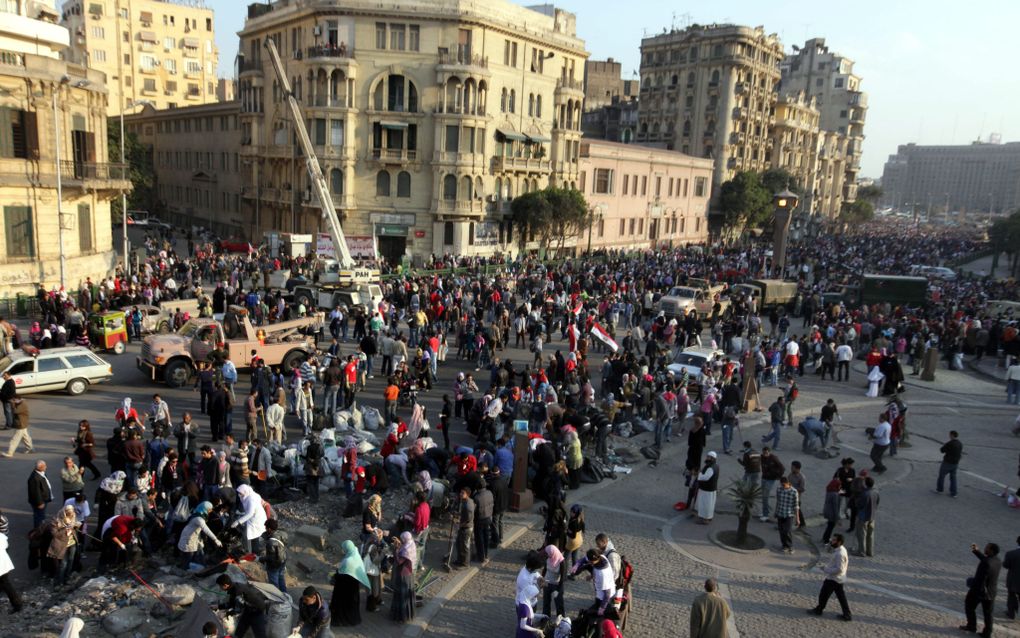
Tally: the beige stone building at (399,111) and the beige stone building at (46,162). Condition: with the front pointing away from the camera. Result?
0

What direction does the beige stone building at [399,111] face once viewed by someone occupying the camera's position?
facing the viewer

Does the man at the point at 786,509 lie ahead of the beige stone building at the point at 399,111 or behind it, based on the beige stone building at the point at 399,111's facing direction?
ahead

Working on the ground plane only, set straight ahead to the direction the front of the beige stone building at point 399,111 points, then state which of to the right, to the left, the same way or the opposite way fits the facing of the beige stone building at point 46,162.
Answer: to the left

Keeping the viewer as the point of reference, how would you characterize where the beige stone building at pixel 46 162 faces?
facing the viewer and to the right of the viewer

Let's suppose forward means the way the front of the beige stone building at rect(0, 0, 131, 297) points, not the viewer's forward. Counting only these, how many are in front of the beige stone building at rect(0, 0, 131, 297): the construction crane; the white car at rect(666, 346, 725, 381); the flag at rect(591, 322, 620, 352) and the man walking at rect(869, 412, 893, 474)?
4

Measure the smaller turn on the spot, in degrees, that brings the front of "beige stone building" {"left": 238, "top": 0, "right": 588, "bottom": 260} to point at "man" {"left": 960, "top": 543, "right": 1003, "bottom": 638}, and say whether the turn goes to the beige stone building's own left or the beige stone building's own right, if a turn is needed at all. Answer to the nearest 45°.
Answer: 0° — it already faces them

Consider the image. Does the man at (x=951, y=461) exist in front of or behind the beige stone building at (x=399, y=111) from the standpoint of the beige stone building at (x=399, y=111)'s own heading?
in front

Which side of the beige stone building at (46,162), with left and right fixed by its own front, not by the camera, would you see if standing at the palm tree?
front

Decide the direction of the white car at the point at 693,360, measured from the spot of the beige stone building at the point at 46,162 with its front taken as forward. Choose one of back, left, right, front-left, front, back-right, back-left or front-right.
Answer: front

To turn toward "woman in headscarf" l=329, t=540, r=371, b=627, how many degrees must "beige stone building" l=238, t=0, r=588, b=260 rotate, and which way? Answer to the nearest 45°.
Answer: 0° — it already faces them

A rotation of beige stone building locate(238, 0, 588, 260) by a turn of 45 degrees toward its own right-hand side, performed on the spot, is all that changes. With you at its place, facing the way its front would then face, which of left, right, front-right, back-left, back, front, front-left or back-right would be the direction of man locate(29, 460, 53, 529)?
front-left

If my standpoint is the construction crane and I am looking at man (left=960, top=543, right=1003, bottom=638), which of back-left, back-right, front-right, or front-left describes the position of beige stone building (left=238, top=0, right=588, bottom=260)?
back-left

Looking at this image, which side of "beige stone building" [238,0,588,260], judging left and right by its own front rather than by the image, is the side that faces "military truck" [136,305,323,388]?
front

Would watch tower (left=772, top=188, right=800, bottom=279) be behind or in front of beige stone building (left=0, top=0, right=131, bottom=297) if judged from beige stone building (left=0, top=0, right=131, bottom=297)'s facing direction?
in front
